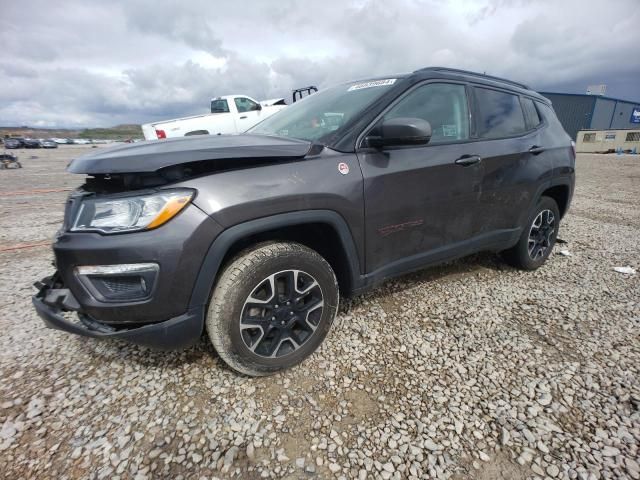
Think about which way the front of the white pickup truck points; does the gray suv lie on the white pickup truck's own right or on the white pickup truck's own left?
on the white pickup truck's own right

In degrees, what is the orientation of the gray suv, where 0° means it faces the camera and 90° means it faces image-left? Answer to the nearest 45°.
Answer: approximately 45°

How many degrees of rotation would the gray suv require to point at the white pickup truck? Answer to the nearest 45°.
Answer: approximately 135° to its right

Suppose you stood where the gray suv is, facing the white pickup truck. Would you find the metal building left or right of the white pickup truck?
right

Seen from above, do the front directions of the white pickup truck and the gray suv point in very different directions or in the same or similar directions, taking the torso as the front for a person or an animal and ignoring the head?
very different directions

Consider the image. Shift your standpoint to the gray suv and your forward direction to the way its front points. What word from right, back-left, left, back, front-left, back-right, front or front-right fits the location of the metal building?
back

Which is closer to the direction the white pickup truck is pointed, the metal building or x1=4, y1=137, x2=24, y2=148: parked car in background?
the metal building

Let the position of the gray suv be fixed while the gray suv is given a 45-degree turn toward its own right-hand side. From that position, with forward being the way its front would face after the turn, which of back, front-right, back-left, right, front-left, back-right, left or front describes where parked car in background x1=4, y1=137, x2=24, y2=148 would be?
front-right

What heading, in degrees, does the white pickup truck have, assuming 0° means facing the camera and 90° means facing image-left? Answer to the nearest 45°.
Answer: approximately 225°
